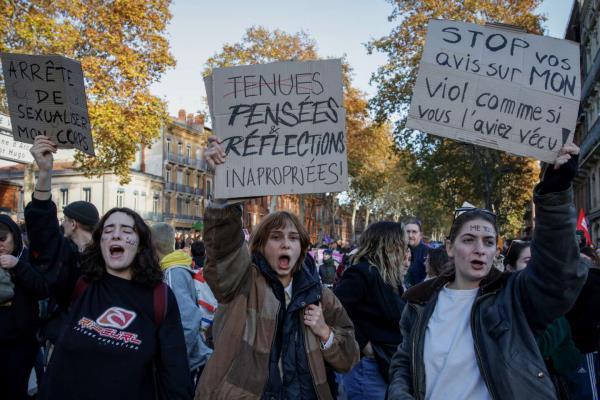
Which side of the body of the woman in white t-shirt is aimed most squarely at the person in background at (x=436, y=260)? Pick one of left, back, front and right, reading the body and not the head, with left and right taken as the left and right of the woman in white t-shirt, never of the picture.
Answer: back

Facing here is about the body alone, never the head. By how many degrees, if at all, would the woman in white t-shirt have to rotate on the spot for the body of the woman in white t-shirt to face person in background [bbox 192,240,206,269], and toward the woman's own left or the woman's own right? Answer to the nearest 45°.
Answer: approximately 135° to the woman's own right

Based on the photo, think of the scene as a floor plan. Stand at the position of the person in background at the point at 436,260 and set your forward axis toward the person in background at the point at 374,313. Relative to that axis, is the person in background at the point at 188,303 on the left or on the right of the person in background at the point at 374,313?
right

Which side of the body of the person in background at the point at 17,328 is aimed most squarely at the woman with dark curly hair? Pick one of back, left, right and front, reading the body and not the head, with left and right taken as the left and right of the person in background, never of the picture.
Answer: left

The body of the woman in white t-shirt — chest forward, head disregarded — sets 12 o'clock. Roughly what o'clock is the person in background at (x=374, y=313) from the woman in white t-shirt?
The person in background is roughly at 5 o'clock from the woman in white t-shirt.

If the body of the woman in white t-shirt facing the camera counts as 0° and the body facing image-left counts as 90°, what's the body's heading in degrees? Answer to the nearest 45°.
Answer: approximately 0°
